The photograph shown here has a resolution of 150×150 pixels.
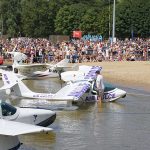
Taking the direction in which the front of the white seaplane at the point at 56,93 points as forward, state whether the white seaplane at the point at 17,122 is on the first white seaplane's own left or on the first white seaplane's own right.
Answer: on the first white seaplane's own right

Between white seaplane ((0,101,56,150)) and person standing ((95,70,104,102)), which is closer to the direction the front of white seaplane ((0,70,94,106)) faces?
the person standing

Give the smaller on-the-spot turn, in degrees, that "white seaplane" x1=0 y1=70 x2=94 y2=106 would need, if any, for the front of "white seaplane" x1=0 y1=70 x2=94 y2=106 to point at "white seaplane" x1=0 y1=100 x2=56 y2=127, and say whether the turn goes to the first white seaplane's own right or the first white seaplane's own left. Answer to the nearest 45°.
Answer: approximately 90° to the first white seaplane's own right

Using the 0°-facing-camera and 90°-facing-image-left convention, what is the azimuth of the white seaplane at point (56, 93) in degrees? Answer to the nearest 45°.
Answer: approximately 270°

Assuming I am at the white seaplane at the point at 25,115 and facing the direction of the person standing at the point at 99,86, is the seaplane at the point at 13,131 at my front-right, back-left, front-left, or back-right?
back-right
